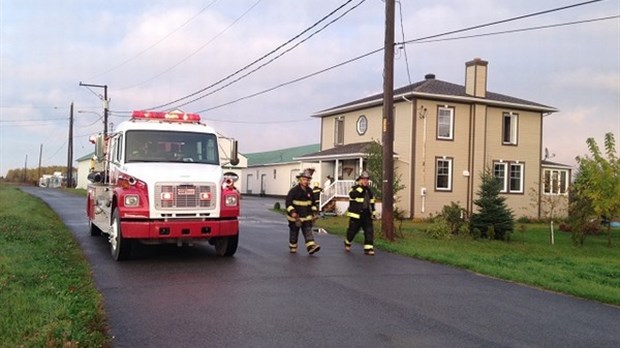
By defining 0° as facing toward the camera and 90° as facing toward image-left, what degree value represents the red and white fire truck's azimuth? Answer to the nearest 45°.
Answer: approximately 0°

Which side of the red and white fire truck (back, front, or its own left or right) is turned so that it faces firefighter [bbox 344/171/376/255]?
left

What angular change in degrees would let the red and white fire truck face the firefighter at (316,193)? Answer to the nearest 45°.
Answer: approximately 135° to its left

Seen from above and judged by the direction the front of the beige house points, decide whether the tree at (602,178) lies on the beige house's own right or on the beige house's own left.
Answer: on the beige house's own left

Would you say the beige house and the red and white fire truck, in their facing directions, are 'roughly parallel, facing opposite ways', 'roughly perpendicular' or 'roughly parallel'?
roughly perpendicular

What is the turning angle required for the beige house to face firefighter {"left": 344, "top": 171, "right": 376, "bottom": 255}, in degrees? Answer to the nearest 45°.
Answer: approximately 45° to its left

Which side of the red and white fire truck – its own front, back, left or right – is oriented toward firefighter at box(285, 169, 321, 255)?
left

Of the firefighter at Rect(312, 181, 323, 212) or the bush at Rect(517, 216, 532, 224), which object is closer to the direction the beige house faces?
the firefighter

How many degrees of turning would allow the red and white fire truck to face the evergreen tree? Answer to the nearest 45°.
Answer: approximately 135° to its left

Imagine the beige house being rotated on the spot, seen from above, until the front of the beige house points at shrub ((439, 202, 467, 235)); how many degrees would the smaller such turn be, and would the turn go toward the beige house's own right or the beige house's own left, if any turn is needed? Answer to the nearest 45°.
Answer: approximately 45° to the beige house's own left

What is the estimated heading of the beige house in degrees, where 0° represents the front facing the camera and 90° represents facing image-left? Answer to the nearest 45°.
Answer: approximately 45°
